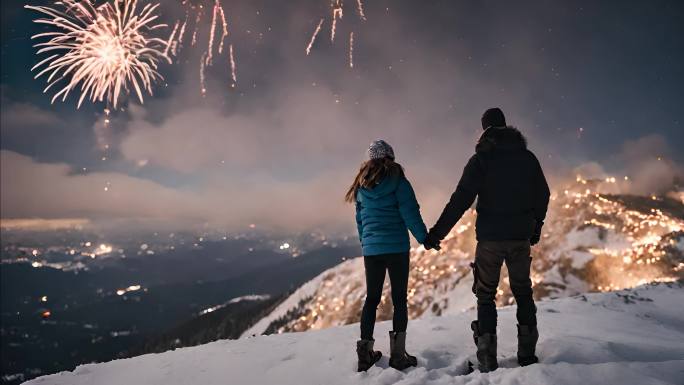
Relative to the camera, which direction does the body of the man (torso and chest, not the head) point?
away from the camera

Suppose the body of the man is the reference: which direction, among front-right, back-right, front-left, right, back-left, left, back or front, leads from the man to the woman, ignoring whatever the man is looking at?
left

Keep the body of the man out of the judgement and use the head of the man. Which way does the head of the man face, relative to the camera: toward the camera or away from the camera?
away from the camera

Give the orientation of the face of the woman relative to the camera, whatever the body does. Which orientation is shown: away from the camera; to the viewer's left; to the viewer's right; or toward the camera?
away from the camera
